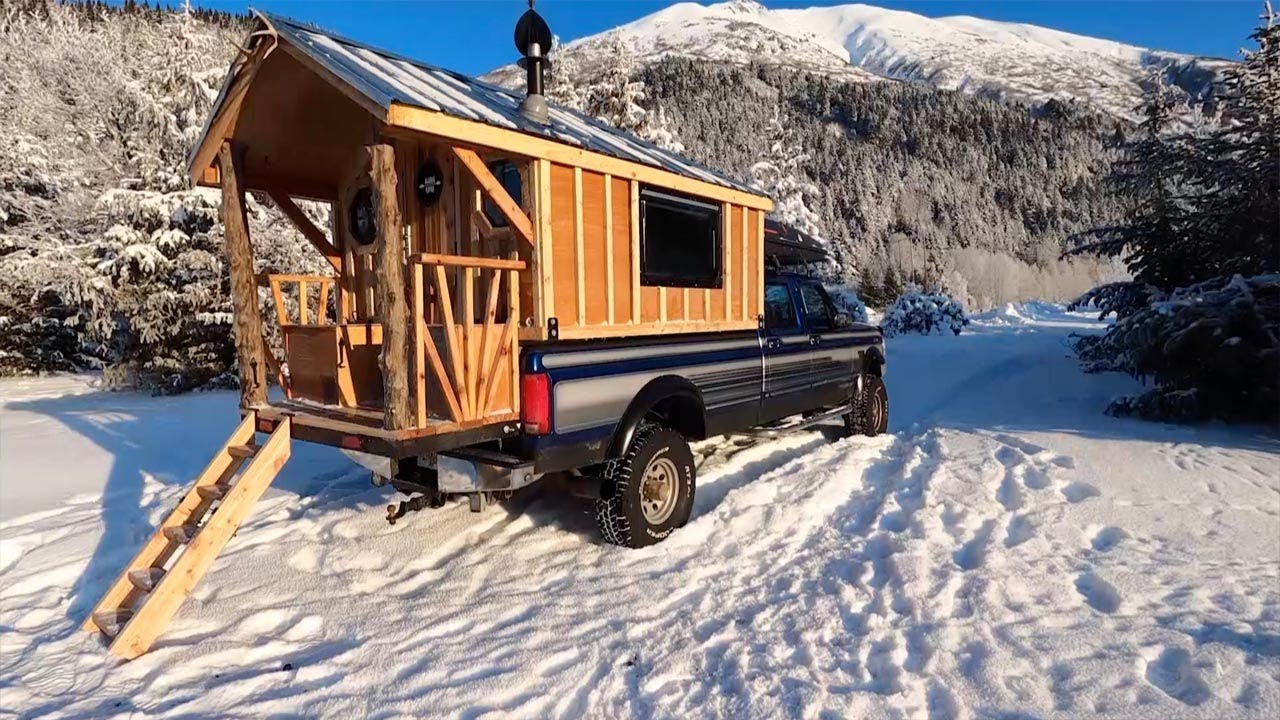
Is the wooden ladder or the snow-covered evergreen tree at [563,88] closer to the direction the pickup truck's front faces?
the snow-covered evergreen tree

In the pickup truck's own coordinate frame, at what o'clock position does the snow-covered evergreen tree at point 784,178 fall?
The snow-covered evergreen tree is roughly at 11 o'clock from the pickup truck.

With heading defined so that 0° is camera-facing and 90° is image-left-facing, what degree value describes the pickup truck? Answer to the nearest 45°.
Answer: approximately 225°

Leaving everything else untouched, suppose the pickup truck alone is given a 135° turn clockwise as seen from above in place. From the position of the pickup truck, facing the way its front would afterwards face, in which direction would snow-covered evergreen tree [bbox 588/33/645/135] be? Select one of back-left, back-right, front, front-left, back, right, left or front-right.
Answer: back

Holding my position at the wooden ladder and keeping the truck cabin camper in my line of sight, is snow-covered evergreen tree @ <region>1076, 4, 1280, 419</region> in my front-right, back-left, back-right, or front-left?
front-right

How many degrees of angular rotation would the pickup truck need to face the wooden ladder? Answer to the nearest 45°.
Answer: approximately 135° to its left

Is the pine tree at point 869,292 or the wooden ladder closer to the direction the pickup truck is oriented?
the pine tree

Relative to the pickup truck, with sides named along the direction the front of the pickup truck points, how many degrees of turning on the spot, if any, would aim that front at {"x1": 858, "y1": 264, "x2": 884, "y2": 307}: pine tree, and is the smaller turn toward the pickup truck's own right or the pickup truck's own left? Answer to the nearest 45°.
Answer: approximately 45° to the pickup truck's own left

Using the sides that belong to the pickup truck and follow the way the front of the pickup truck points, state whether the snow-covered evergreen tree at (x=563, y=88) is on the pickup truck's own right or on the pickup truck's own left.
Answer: on the pickup truck's own left

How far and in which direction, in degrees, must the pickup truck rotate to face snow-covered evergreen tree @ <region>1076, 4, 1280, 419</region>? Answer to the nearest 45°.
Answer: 0° — it already faces it
